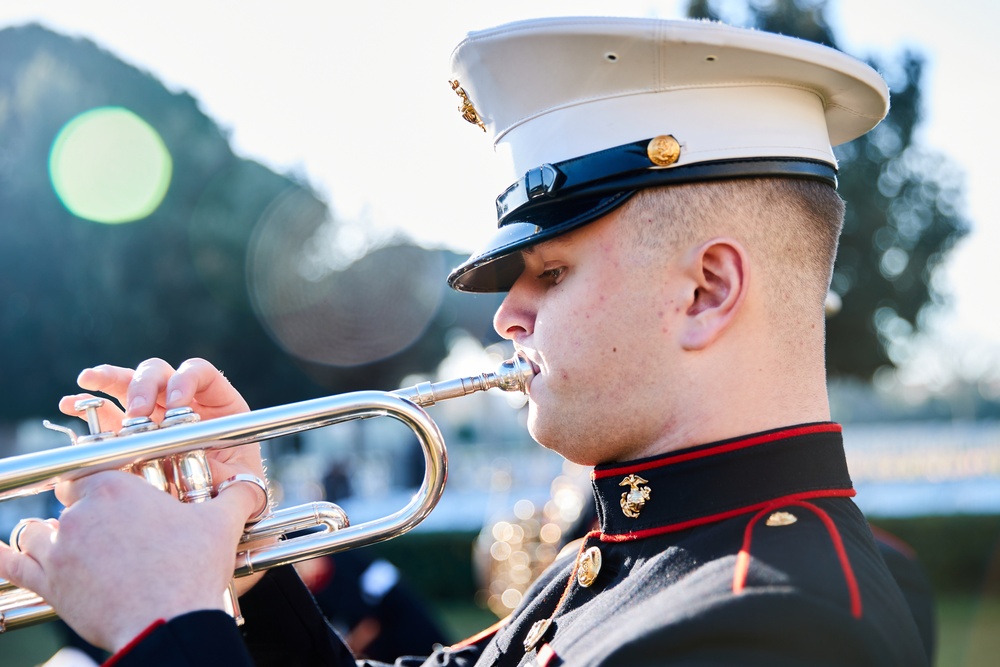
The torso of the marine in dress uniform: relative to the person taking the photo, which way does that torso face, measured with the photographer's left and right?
facing to the left of the viewer
